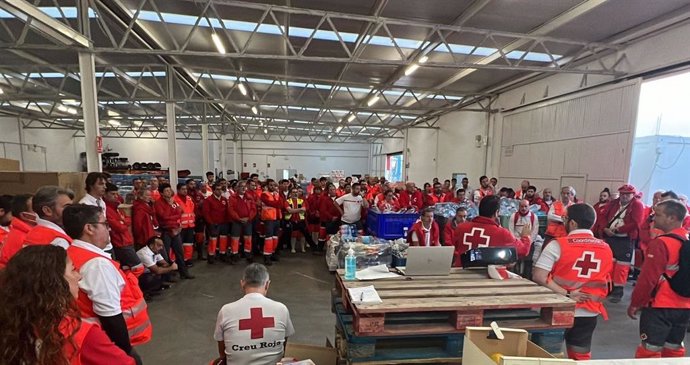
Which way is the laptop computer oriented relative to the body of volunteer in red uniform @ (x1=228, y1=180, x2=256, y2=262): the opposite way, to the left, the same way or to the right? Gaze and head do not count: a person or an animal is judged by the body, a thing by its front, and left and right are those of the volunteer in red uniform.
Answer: the opposite way

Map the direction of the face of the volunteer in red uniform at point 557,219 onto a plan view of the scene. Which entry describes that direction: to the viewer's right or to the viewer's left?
to the viewer's left

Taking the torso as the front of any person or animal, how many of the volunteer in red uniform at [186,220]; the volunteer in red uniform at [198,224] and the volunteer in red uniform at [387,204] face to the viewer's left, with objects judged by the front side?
0

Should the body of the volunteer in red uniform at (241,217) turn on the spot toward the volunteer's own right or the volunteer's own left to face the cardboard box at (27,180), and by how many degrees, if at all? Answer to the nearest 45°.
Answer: approximately 90° to the volunteer's own right

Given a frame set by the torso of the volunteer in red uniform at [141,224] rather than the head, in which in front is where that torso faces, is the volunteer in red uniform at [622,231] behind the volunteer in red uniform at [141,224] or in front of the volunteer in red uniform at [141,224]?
in front

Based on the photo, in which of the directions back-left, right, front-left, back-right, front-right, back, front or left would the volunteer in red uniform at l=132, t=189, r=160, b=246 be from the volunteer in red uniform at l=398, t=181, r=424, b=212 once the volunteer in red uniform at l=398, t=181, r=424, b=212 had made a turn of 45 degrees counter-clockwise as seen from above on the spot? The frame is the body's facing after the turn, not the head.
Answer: right

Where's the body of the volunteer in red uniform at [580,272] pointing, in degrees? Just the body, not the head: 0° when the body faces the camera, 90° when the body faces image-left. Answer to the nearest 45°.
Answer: approximately 135°

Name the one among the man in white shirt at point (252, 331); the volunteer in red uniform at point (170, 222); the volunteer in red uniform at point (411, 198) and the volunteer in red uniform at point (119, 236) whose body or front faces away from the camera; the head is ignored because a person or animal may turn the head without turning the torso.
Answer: the man in white shirt

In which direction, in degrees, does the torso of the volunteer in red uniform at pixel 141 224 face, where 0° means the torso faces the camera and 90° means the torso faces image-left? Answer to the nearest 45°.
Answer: approximately 270°

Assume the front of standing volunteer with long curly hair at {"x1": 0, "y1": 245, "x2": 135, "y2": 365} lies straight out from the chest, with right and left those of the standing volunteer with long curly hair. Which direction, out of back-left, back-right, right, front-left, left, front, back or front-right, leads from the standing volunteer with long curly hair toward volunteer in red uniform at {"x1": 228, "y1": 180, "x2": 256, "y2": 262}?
front

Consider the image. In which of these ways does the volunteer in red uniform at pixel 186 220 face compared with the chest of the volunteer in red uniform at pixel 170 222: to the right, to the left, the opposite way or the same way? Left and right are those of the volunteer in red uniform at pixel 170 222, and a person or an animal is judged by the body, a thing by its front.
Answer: the same way

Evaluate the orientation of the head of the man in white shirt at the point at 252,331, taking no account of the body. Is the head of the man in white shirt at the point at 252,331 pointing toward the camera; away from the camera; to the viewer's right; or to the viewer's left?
away from the camera

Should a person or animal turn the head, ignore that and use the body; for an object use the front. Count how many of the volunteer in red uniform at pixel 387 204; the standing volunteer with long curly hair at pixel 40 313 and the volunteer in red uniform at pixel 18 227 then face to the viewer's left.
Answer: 0

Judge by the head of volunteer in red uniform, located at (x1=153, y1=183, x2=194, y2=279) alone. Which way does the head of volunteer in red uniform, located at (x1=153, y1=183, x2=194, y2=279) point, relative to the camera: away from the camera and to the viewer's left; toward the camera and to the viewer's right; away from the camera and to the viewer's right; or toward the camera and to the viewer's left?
toward the camera and to the viewer's right

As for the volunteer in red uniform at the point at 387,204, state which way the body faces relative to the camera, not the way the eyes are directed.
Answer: toward the camera
